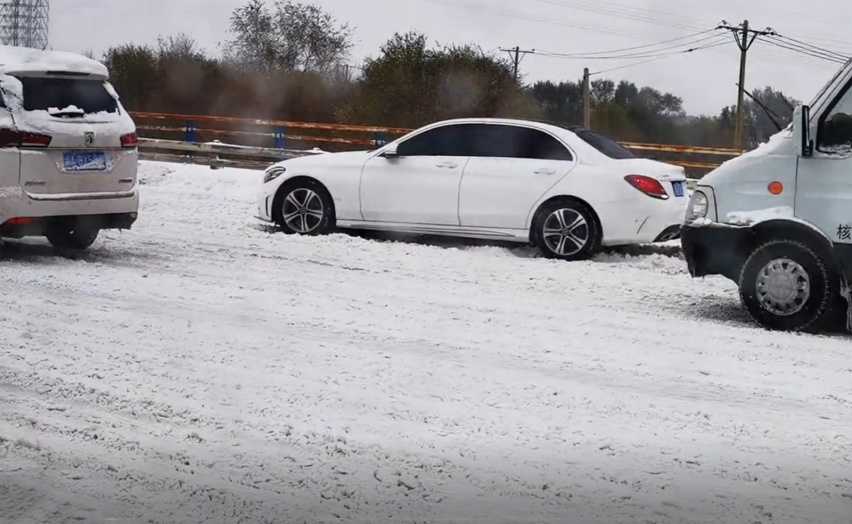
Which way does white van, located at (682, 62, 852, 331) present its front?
to the viewer's left

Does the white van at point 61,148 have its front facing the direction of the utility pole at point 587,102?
no

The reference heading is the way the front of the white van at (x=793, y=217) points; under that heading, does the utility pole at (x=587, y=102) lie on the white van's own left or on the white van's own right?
on the white van's own right

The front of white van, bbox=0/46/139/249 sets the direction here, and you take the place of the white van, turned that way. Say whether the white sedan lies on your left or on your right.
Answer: on your right

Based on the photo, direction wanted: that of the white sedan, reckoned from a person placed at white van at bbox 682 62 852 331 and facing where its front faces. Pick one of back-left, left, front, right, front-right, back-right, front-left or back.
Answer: front-right

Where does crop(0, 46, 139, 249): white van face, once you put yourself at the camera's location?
facing away from the viewer and to the left of the viewer
